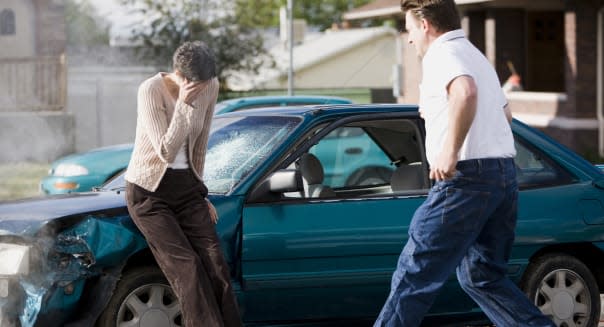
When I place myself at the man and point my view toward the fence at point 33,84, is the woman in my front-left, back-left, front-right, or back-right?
front-left

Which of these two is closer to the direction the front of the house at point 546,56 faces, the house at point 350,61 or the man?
the man

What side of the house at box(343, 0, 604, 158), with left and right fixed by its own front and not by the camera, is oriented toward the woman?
front

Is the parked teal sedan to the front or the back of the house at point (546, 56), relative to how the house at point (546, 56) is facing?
to the front

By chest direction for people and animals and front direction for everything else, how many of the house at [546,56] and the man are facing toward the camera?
1

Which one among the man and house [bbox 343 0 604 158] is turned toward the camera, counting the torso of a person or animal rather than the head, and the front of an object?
the house

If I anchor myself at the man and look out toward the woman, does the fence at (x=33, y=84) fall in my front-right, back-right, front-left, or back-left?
front-right

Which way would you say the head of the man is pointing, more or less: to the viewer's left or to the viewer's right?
to the viewer's left

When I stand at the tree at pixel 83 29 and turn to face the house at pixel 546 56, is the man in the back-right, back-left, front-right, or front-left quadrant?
front-right

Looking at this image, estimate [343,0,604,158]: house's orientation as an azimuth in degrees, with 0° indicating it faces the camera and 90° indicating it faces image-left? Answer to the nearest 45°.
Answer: approximately 0°

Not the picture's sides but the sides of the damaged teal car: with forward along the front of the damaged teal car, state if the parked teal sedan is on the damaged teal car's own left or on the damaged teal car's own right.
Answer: on the damaged teal car's own right

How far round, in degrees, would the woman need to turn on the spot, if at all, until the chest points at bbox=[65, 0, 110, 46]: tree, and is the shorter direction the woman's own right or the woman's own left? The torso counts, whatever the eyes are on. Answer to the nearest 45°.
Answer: approximately 135° to the woman's own left

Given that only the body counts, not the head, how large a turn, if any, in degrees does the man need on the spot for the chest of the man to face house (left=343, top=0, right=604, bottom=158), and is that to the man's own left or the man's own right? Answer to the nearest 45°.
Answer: approximately 45° to the man's own right

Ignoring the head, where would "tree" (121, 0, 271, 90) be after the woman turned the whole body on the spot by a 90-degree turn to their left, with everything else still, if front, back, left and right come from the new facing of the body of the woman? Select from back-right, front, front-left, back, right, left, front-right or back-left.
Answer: front-left
